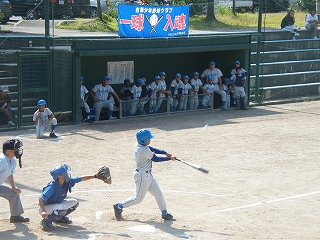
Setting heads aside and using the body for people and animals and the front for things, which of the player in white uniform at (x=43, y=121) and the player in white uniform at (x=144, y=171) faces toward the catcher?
the player in white uniform at (x=43, y=121)

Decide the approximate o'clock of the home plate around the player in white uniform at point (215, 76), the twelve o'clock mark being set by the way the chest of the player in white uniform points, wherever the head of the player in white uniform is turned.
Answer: The home plate is roughly at 12 o'clock from the player in white uniform.

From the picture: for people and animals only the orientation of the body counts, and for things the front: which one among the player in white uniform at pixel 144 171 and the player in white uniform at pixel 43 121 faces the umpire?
the player in white uniform at pixel 43 121

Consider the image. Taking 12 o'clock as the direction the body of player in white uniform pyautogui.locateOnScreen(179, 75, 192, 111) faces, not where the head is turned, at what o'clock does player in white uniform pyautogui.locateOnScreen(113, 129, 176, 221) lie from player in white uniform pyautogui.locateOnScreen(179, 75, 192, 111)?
player in white uniform pyautogui.locateOnScreen(113, 129, 176, 221) is roughly at 12 o'clock from player in white uniform pyautogui.locateOnScreen(179, 75, 192, 111).

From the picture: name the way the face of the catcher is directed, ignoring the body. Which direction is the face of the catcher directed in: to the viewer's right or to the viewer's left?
to the viewer's right

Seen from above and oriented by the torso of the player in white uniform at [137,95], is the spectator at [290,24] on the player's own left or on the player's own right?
on the player's own left

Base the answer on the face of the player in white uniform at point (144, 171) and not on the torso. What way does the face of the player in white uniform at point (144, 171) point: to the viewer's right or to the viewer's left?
to the viewer's right
